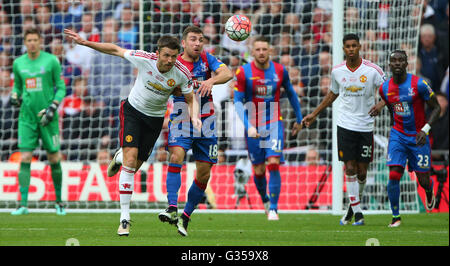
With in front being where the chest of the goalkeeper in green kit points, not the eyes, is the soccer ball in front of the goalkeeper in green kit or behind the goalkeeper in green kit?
in front

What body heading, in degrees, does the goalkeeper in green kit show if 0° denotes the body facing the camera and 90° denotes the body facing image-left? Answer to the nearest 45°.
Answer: approximately 0°
